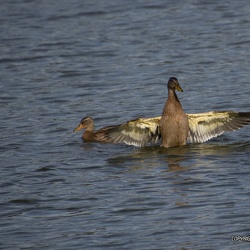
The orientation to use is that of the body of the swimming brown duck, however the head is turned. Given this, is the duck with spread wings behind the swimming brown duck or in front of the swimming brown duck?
behind

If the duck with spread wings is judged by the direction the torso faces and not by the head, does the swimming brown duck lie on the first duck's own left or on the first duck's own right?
on the first duck's own right

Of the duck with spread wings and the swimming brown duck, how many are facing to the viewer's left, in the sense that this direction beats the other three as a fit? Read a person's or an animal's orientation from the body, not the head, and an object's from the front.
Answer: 1

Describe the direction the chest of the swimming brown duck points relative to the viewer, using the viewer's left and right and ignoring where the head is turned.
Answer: facing to the left of the viewer

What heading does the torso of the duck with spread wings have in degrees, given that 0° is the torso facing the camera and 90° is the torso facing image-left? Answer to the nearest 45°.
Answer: approximately 0°

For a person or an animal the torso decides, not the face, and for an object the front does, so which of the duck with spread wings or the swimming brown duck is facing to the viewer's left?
the swimming brown duck

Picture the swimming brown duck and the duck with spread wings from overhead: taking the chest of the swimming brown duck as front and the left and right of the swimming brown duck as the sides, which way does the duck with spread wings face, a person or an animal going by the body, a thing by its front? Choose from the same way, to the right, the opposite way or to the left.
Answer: to the left
